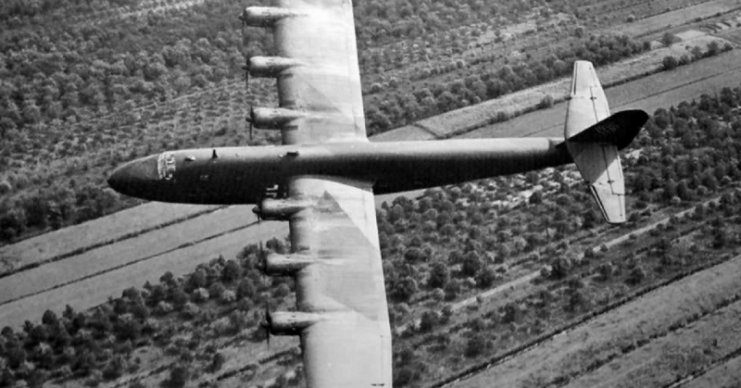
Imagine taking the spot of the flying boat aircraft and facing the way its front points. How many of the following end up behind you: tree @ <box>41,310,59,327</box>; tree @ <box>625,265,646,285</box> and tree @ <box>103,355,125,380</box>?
1

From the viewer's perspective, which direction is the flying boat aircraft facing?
to the viewer's left

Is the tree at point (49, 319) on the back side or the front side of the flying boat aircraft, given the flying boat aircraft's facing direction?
on the front side

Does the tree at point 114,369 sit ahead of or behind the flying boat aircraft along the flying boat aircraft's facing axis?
ahead

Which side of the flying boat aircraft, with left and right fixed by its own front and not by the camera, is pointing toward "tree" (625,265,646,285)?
back
